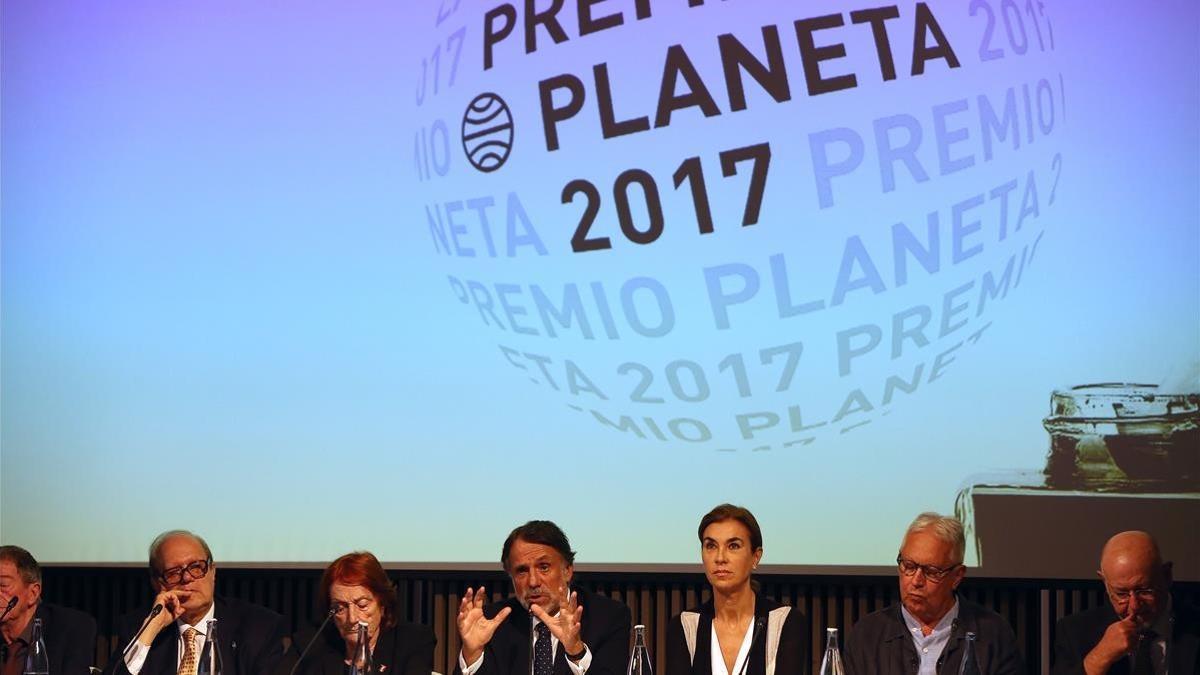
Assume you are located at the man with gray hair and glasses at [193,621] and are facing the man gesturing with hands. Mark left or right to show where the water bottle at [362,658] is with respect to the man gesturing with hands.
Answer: right

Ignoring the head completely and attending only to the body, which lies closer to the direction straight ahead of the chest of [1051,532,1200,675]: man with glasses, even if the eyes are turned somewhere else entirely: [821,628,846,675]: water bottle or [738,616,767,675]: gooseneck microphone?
the water bottle

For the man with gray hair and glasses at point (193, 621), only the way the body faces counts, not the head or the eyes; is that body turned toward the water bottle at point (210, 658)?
yes

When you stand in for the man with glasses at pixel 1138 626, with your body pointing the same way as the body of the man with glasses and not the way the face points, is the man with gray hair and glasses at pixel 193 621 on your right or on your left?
on your right

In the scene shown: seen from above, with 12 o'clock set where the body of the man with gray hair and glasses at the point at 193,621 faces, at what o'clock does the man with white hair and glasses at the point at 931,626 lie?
the man with white hair and glasses at the point at 931,626 is roughly at 10 o'clock from the man with gray hair and glasses at the point at 193,621.

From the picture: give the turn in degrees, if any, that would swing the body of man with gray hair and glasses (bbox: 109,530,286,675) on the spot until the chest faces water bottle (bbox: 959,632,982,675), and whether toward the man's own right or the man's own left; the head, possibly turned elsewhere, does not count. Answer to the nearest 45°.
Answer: approximately 45° to the man's own left
